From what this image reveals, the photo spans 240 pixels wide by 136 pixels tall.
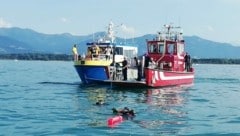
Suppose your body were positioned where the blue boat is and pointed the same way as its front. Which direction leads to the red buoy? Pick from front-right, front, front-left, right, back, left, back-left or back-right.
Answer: front-left

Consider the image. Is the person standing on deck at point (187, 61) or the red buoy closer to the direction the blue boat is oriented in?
the red buoy

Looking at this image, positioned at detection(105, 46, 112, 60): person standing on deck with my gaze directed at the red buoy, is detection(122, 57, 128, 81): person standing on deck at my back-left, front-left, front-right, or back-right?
front-left

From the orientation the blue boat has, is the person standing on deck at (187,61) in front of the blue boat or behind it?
behind

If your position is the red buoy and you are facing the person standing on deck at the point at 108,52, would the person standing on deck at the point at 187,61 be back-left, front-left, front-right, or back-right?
front-right

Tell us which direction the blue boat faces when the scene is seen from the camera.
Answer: facing the viewer and to the left of the viewer
